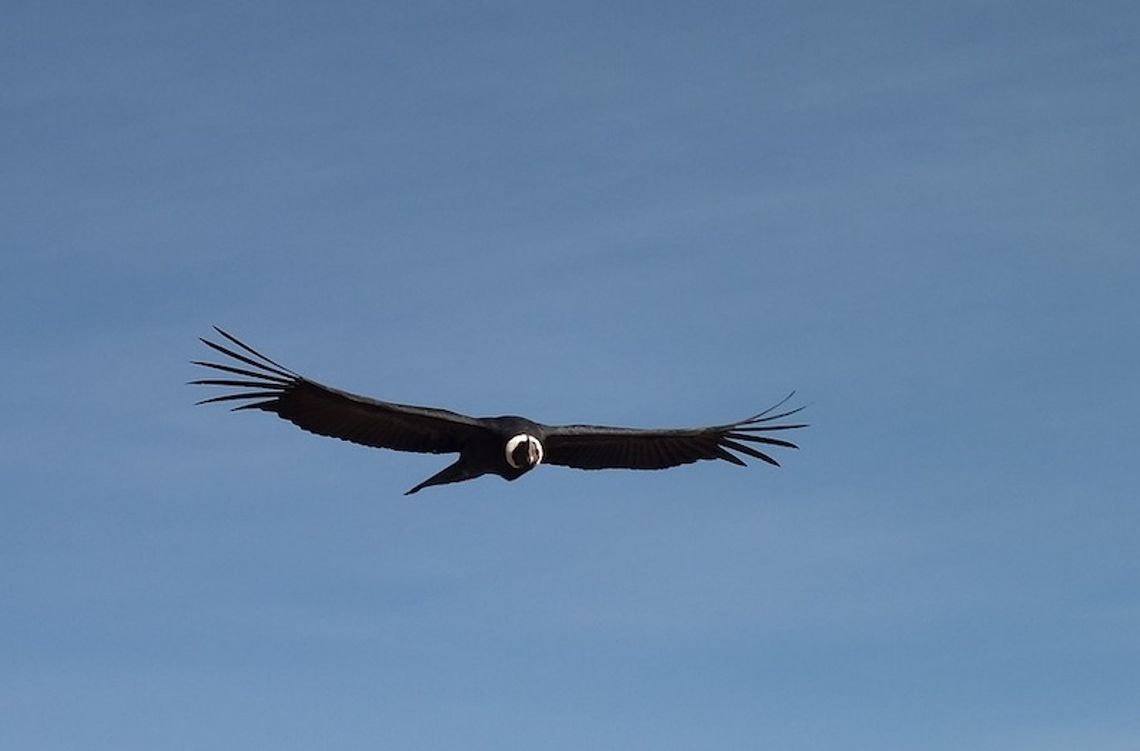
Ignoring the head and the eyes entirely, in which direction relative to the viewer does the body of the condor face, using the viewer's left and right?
facing the viewer and to the right of the viewer
